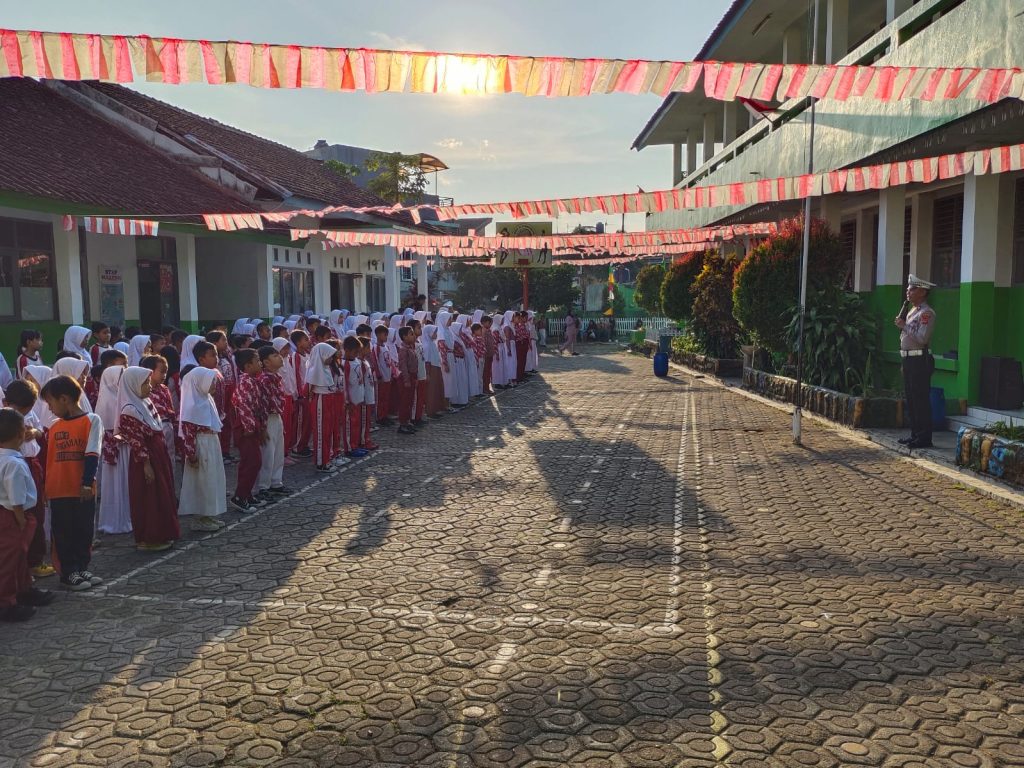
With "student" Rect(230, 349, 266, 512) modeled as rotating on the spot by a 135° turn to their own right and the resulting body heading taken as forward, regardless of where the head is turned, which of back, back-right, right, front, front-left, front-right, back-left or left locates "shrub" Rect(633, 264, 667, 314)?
back

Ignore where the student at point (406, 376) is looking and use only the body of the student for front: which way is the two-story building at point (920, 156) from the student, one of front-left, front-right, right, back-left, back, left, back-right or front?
front

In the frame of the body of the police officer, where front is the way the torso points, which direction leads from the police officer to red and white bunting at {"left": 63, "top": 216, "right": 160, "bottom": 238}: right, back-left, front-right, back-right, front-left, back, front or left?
front

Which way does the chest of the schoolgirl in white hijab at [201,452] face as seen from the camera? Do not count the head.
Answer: to the viewer's right

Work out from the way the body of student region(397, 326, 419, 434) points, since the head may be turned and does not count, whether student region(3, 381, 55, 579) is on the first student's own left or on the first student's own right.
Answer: on the first student's own right

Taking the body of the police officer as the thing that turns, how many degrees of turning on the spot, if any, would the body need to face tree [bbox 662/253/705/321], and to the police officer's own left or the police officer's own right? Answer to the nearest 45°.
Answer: approximately 45° to the police officer's own right

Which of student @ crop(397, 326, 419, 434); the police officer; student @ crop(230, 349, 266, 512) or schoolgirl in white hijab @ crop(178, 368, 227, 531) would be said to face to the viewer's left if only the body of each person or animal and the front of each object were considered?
the police officer

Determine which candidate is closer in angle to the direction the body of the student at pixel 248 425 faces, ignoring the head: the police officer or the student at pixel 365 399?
the police officer

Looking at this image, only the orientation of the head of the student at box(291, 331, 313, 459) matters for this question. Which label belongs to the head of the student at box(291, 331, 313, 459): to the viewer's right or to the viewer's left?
to the viewer's right

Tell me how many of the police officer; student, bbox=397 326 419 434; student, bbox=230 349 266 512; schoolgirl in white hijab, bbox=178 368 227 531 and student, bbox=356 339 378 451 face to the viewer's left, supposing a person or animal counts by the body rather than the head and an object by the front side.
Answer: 1

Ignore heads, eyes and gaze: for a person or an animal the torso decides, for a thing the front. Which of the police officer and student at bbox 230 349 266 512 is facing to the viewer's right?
the student

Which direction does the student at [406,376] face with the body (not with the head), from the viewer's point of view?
to the viewer's right

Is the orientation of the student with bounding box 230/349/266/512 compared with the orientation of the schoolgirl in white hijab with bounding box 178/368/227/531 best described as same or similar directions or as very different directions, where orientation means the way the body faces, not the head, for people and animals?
same or similar directions

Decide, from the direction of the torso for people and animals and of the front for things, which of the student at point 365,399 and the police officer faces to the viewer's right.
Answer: the student

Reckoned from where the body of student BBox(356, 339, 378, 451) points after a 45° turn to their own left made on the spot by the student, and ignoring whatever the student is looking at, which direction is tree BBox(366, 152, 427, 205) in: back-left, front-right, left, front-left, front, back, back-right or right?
front-left

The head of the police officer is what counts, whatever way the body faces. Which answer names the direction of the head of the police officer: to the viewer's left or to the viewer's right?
to the viewer's left

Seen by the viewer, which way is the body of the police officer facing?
to the viewer's left

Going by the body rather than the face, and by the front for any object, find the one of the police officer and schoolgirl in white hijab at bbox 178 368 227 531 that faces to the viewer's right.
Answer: the schoolgirl in white hijab

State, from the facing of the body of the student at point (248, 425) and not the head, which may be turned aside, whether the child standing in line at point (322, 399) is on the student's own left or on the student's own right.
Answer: on the student's own left

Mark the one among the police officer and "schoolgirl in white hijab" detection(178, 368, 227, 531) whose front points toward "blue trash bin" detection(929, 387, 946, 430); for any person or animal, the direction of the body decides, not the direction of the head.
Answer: the schoolgirl in white hijab
